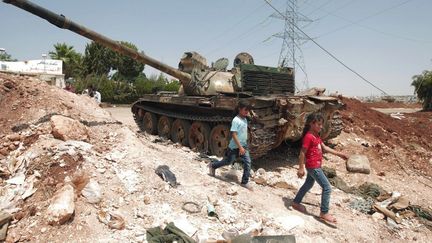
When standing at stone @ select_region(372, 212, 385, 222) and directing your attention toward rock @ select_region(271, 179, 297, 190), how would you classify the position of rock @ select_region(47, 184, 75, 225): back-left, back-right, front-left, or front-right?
front-left

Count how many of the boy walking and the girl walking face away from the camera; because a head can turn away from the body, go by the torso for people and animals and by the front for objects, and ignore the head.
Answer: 0

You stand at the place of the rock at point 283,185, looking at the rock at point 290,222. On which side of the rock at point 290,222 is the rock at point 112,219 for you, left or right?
right

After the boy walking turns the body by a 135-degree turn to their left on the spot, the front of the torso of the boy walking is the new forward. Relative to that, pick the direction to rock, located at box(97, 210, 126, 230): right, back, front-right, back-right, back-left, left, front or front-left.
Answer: back-left

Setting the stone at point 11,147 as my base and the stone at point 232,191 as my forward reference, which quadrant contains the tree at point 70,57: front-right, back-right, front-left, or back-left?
back-left

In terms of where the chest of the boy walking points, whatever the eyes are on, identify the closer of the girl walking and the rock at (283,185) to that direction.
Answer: the girl walking
